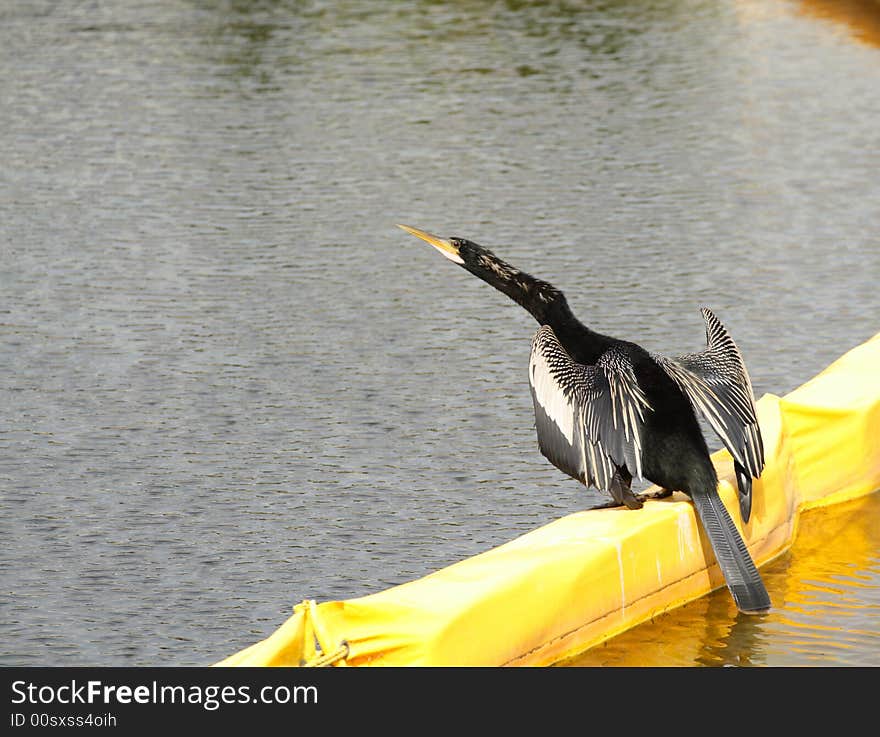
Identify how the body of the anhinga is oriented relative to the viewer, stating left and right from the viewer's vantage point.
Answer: facing away from the viewer and to the left of the viewer
